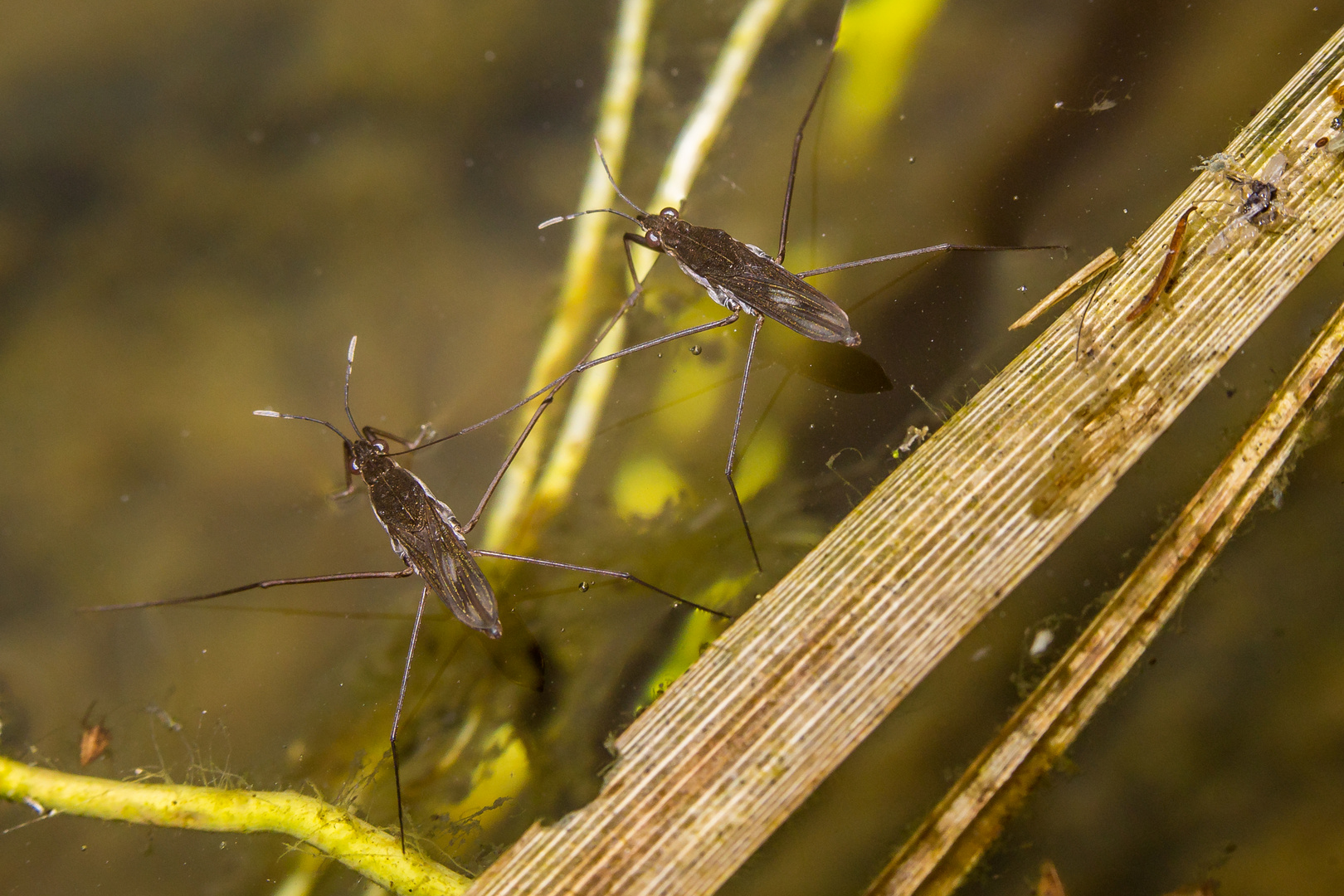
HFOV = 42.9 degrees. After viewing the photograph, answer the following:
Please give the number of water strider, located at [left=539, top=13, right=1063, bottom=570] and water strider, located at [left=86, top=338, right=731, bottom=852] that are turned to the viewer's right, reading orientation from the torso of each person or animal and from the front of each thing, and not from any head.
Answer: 0

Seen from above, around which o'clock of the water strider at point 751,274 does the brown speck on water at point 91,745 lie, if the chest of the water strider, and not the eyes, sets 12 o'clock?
The brown speck on water is roughly at 10 o'clock from the water strider.

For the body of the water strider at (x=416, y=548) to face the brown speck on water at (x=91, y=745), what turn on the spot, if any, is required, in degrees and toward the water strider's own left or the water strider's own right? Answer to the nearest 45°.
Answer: approximately 45° to the water strider's own left

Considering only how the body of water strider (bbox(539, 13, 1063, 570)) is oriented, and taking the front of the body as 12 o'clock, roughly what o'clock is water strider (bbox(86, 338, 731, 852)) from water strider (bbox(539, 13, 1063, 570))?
water strider (bbox(86, 338, 731, 852)) is roughly at 10 o'clock from water strider (bbox(539, 13, 1063, 570)).

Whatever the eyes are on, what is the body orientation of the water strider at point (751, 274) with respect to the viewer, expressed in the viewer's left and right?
facing away from the viewer and to the left of the viewer

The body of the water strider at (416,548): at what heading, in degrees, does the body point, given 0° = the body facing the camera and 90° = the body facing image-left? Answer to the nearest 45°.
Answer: approximately 135°

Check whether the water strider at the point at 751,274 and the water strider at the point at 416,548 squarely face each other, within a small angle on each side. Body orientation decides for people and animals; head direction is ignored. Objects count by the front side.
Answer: no

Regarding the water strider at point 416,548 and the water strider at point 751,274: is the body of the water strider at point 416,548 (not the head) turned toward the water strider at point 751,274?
no
